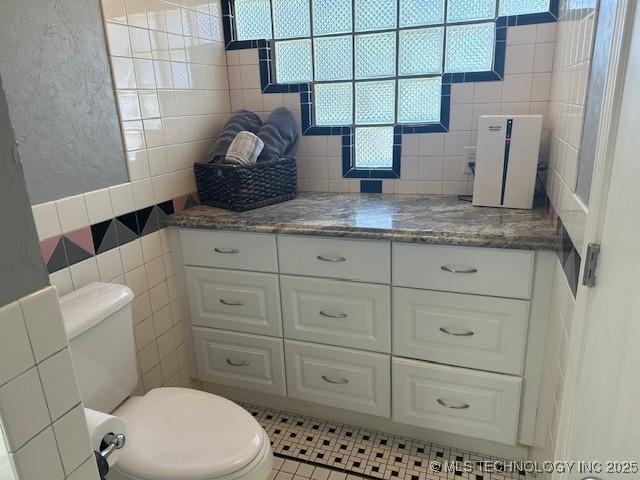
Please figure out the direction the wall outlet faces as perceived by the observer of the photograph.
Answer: facing the viewer

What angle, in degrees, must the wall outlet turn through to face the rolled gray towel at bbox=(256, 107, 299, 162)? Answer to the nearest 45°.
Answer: approximately 90° to its right

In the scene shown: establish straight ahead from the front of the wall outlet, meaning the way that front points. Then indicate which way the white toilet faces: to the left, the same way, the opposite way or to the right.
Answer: to the left

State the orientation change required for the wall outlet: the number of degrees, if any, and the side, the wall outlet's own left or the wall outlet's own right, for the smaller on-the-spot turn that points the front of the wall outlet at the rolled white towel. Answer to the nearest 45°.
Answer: approximately 90° to the wall outlet's own right

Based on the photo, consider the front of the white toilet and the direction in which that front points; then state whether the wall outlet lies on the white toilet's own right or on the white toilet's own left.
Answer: on the white toilet's own left

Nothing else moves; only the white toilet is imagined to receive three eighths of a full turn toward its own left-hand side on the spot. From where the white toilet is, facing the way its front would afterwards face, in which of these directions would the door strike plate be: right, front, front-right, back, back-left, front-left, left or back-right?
back-right

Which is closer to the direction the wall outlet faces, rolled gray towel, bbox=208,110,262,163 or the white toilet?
the white toilet

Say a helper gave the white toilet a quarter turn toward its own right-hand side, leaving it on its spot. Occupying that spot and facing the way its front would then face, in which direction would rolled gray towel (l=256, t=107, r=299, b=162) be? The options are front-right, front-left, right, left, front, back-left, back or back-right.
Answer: back

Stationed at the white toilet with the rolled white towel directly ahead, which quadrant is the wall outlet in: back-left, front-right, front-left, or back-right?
front-right

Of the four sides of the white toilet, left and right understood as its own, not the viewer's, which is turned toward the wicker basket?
left

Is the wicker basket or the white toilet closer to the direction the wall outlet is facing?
the white toilet

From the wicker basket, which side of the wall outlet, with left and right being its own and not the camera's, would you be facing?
right

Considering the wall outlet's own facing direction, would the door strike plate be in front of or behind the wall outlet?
in front

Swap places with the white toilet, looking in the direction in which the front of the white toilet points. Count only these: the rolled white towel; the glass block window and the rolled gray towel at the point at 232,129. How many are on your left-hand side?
3
